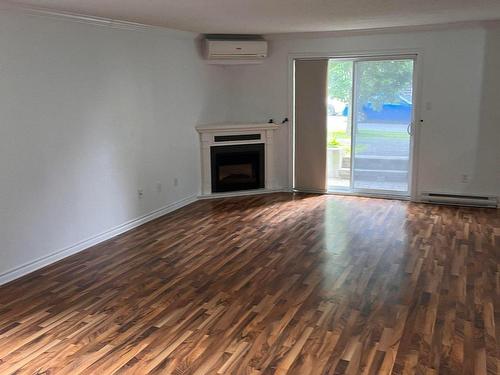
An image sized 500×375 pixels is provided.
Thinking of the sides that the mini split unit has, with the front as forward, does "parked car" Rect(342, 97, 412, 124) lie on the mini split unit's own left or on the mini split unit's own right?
on the mini split unit's own left

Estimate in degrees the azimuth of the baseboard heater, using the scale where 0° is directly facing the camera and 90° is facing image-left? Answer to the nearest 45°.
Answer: approximately 0°

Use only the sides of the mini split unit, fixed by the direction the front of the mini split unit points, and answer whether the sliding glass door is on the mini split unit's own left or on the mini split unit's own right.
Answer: on the mini split unit's own left

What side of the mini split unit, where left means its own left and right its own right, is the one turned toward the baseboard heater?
left

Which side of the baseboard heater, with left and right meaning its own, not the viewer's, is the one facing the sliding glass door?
right

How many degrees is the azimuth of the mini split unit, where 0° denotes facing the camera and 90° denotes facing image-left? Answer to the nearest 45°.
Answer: approximately 0°

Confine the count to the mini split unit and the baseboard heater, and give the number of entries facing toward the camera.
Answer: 2
